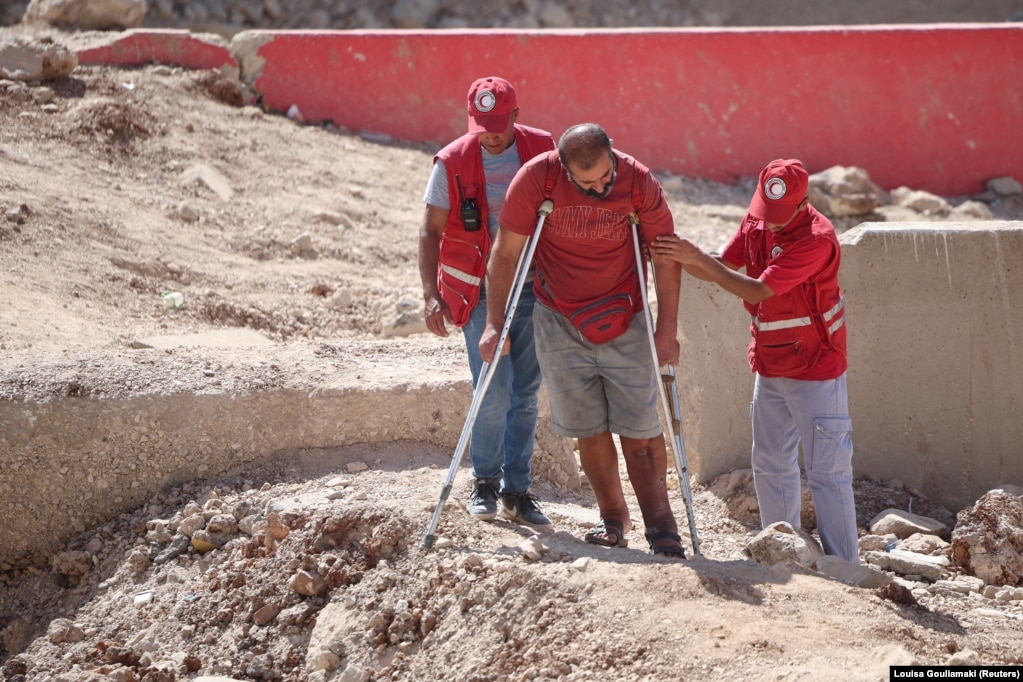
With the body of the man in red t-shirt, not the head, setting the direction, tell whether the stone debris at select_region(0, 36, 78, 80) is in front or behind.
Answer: behind

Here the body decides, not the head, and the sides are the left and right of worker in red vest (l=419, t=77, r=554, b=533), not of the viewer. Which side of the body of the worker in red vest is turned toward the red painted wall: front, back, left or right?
back

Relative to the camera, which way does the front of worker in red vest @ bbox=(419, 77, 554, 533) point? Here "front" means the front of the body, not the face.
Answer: toward the camera

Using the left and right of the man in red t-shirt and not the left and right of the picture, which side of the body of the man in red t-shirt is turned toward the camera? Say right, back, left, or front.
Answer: front

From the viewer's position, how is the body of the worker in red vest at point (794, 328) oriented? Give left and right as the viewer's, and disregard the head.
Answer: facing the viewer and to the left of the viewer

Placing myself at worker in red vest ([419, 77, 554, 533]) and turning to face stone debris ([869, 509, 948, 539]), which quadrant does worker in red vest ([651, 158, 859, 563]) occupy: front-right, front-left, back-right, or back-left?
front-right

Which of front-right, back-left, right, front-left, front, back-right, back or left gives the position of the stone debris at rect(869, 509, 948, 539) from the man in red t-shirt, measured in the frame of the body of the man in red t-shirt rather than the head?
back-left

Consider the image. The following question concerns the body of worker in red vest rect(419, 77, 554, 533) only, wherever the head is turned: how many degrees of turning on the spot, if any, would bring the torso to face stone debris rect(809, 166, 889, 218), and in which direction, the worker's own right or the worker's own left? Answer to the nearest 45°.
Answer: approximately 135° to the worker's own left

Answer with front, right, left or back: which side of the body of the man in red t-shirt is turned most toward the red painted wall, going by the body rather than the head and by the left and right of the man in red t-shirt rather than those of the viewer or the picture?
back

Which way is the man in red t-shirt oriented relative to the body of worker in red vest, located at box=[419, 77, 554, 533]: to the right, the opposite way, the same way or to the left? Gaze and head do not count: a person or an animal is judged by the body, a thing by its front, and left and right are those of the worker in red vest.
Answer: the same way

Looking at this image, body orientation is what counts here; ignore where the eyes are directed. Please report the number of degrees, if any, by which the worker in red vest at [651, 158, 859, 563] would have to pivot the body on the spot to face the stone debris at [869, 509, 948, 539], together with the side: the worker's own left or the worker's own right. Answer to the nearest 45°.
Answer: approximately 180°

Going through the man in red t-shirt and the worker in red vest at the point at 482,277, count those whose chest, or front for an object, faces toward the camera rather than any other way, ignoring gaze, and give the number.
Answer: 2
